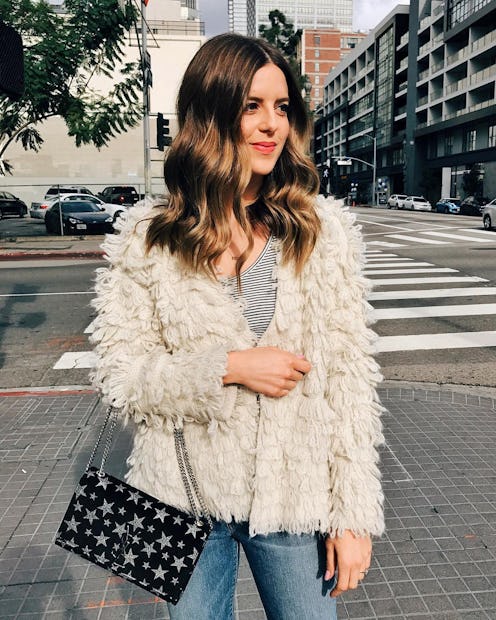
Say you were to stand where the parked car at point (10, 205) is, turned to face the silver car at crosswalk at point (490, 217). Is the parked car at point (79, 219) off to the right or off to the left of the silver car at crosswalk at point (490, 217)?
right

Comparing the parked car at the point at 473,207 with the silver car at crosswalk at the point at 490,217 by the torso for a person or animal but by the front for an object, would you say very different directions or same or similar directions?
same or similar directions

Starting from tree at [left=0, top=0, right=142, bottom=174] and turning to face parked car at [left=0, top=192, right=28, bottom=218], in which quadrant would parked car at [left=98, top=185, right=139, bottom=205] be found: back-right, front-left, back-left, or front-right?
front-right

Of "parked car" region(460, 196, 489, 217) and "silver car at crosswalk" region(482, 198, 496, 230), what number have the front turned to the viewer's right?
0

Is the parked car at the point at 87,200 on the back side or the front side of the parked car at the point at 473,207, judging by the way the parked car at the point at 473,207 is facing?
on the front side

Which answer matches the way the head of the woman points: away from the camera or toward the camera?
toward the camera
